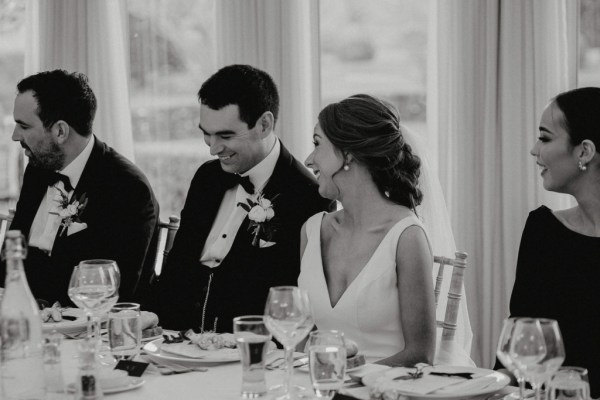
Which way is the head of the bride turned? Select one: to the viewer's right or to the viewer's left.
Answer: to the viewer's left

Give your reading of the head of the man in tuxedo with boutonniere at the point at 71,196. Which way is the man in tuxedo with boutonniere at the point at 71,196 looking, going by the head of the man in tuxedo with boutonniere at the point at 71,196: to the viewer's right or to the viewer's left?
to the viewer's left

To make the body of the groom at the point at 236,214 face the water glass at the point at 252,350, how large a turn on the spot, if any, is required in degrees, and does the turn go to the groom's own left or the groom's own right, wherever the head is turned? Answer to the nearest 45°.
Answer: approximately 45° to the groom's own left

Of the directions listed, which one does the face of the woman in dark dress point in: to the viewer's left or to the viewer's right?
to the viewer's left

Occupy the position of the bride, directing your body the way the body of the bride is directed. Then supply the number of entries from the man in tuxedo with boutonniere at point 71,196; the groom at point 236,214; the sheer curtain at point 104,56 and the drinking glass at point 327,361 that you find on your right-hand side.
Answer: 3

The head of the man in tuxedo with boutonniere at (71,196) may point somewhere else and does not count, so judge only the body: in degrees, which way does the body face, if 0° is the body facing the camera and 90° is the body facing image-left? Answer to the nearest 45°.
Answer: approximately 45°

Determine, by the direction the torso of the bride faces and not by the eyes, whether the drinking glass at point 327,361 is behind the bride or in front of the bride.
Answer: in front

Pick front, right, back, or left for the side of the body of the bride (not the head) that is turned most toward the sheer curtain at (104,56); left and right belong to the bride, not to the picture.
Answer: right

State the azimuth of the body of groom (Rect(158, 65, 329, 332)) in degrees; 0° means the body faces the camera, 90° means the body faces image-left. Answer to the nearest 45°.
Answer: approximately 45°

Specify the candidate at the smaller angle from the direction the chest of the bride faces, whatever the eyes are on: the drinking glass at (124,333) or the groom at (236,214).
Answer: the drinking glass

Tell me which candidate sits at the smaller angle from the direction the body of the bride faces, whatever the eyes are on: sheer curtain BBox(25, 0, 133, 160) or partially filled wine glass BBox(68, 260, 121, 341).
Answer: the partially filled wine glass

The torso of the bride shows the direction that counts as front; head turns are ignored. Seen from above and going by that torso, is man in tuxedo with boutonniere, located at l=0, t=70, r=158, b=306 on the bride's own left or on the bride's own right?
on the bride's own right

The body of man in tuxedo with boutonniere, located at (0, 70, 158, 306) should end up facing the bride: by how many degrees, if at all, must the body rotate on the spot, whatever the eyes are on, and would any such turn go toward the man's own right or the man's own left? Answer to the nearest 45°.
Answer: approximately 90° to the man's own left

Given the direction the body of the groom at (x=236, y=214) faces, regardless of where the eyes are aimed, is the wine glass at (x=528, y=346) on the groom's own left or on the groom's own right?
on the groom's own left
